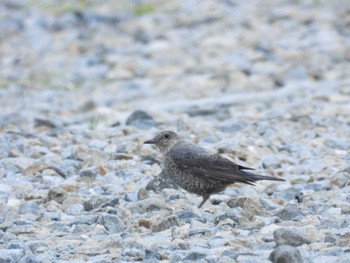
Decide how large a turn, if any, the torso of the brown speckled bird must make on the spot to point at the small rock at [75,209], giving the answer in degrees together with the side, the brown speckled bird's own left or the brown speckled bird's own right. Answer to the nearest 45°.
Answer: approximately 45° to the brown speckled bird's own left

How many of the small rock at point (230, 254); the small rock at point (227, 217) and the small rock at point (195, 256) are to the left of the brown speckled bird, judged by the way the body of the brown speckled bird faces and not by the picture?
3

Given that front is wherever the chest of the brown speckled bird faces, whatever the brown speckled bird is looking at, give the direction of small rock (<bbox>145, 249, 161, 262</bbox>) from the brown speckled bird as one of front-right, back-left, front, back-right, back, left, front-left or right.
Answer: left

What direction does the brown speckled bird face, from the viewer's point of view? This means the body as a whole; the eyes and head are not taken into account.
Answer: to the viewer's left

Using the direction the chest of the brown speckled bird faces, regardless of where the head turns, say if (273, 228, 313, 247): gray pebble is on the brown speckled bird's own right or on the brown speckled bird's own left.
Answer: on the brown speckled bird's own left

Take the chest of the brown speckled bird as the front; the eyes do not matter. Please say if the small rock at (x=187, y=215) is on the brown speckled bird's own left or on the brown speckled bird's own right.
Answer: on the brown speckled bird's own left

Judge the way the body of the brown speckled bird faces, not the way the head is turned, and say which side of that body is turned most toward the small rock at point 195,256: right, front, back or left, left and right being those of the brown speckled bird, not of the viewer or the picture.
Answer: left

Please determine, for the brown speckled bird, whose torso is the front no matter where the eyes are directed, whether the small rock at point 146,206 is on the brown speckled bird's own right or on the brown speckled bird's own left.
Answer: on the brown speckled bird's own left

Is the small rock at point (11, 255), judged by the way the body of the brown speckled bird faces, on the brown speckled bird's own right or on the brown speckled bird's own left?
on the brown speckled bird's own left

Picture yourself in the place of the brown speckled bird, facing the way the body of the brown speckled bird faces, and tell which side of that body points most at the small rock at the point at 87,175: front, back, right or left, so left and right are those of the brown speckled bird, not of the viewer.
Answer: front

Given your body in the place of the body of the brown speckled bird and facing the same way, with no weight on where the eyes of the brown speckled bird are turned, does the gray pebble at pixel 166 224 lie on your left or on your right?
on your left

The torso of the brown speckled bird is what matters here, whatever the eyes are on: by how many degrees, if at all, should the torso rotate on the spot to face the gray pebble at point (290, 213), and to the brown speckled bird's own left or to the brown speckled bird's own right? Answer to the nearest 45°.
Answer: approximately 135° to the brown speckled bird's own left

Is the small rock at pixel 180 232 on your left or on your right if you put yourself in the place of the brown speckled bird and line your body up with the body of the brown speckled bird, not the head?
on your left
